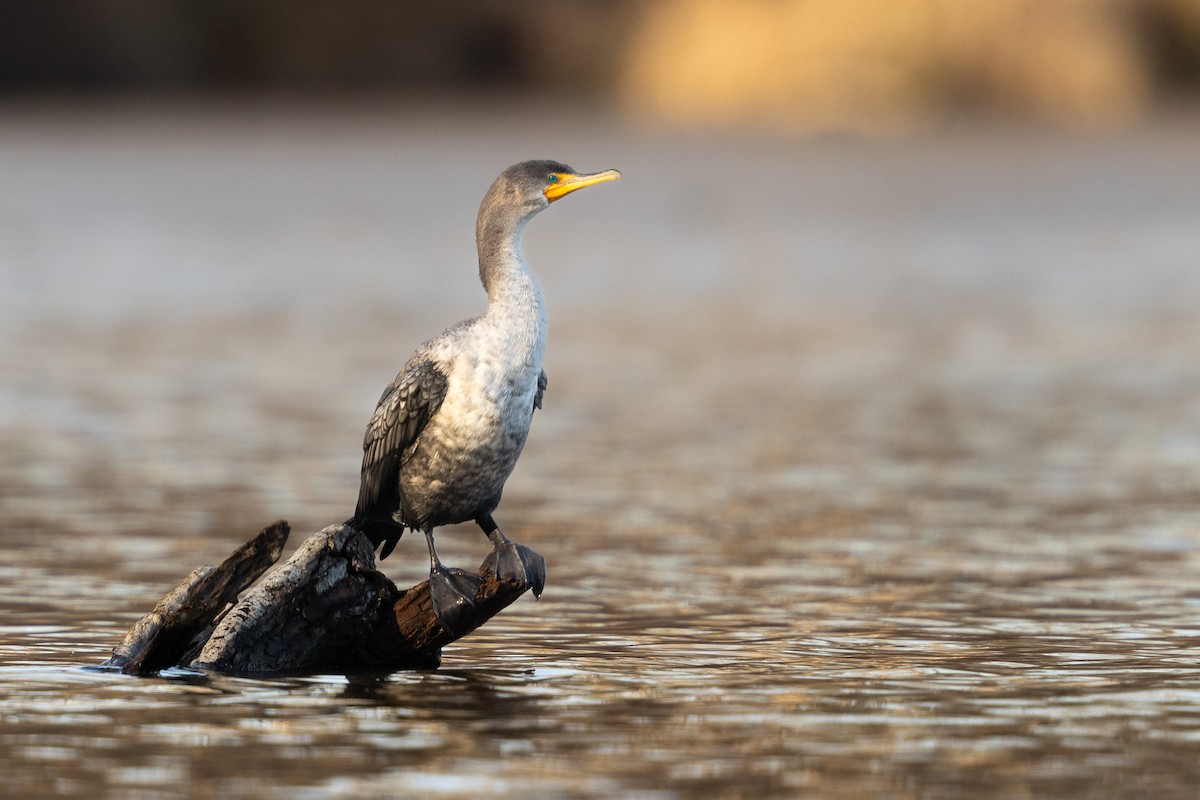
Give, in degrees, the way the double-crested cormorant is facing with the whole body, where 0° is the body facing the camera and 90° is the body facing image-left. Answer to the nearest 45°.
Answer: approximately 315°
